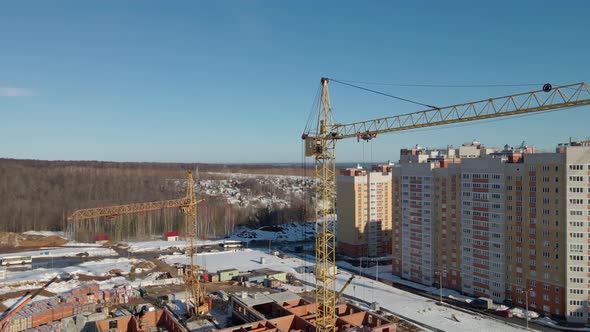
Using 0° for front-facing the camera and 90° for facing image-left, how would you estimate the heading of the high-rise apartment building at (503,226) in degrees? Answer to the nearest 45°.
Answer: approximately 45°

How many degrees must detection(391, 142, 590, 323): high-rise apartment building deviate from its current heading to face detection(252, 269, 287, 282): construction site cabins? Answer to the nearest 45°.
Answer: approximately 45° to its right

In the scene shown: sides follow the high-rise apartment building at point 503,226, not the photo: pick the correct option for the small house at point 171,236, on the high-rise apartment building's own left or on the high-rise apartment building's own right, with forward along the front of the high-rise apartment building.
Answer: on the high-rise apartment building's own right

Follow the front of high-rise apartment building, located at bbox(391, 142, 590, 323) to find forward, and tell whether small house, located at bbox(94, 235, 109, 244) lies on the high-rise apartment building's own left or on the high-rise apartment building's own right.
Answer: on the high-rise apartment building's own right

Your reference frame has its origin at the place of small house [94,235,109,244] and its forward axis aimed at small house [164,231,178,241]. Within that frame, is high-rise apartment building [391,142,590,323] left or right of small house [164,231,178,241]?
right

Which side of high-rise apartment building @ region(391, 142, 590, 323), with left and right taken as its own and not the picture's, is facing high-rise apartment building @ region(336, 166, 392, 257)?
right
